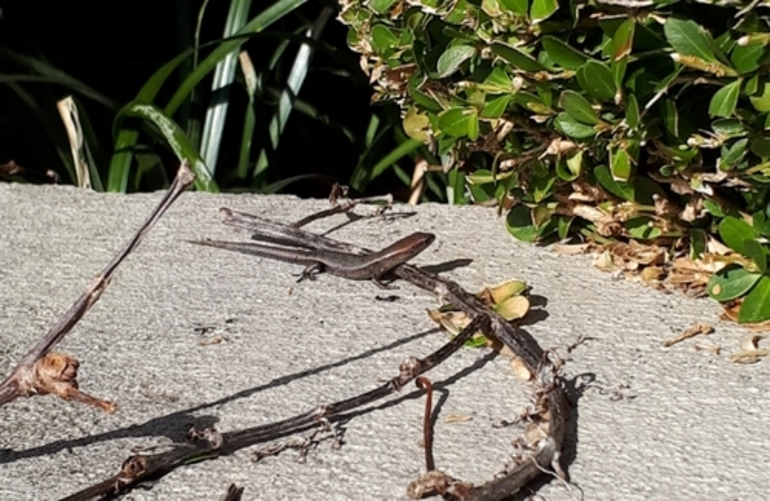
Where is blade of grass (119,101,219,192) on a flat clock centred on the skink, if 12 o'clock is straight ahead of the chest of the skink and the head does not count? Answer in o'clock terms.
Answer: The blade of grass is roughly at 8 o'clock from the skink.

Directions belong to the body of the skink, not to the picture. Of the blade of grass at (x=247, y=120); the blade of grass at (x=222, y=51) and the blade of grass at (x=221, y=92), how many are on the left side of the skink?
3

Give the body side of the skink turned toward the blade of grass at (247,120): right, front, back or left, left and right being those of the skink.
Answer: left

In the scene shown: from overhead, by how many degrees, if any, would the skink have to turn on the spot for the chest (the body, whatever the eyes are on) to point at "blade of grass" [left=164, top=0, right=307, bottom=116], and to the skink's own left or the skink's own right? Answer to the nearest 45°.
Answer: approximately 90° to the skink's own left

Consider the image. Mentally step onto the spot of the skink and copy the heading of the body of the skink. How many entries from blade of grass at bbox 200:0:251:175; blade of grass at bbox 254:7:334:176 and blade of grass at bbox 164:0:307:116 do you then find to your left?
3

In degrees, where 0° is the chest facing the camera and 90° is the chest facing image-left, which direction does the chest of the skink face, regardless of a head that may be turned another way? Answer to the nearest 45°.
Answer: approximately 270°

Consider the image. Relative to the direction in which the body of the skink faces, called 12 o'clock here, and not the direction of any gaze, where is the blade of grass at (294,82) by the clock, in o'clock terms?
The blade of grass is roughly at 9 o'clock from the skink.

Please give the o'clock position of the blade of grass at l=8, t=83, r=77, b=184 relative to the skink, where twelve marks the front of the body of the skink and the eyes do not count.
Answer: The blade of grass is roughly at 8 o'clock from the skink.

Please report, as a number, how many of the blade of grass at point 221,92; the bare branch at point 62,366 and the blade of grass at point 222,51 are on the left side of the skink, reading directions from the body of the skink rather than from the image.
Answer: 2

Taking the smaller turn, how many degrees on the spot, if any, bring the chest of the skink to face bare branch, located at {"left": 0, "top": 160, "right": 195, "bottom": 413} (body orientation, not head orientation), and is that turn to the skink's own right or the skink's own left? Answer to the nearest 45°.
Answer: approximately 135° to the skink's own right
